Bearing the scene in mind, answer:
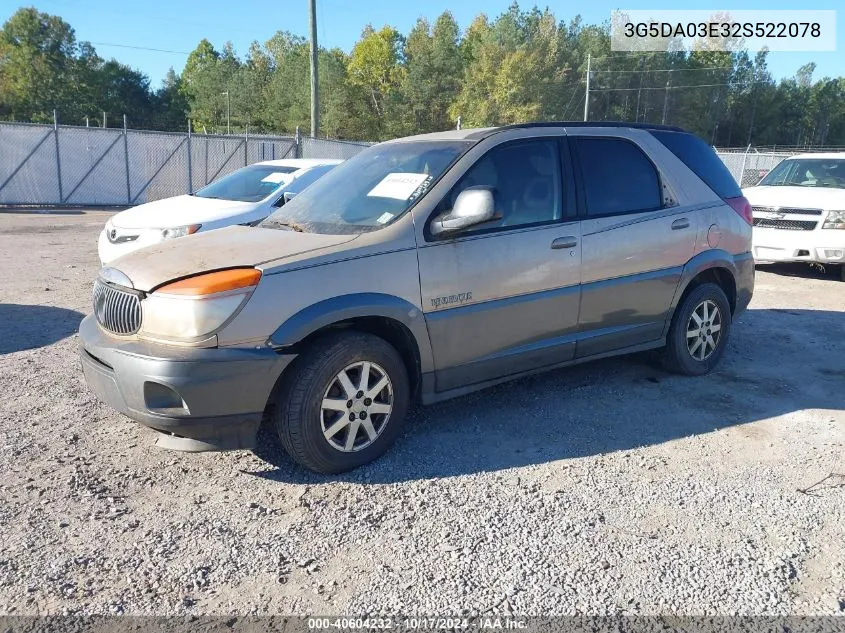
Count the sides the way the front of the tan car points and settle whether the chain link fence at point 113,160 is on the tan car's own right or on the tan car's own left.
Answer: on the tan car's own right

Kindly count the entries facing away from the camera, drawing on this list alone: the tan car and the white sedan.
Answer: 0

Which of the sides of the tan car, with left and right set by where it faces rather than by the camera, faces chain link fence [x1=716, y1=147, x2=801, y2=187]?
back

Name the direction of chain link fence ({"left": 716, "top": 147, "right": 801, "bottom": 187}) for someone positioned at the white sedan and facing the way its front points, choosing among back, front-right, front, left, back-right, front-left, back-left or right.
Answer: back

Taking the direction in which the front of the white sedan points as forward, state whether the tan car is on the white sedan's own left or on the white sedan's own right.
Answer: on the white sedan's own left

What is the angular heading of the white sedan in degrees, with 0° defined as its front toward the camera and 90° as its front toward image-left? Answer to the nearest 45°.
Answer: approximately 45°
